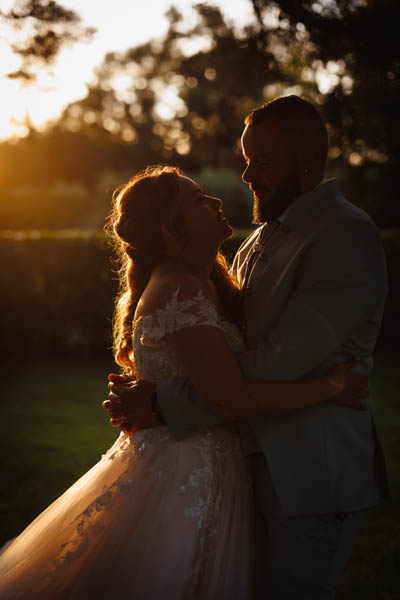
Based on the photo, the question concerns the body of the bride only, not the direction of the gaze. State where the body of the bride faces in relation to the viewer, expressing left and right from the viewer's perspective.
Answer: facing to the right of the viewer

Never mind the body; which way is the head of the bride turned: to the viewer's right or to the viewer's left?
to the viewer's right

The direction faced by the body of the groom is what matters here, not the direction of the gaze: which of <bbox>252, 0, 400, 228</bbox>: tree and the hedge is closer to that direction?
the hedge

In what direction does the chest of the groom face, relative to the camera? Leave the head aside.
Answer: to the viewer's left

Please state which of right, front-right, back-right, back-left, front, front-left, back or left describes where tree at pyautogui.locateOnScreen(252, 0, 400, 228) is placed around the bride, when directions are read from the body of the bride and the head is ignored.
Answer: front-left

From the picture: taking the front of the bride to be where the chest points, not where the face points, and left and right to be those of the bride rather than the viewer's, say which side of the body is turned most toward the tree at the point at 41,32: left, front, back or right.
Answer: left

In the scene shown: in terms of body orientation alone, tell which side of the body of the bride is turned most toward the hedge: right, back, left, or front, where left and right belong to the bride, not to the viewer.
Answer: left

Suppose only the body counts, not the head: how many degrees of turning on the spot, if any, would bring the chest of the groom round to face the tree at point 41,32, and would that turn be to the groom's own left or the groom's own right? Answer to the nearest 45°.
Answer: approximately 45° to the groom's own right

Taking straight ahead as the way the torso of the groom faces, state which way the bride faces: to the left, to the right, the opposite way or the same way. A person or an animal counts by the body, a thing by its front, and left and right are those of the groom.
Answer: the opposite way
